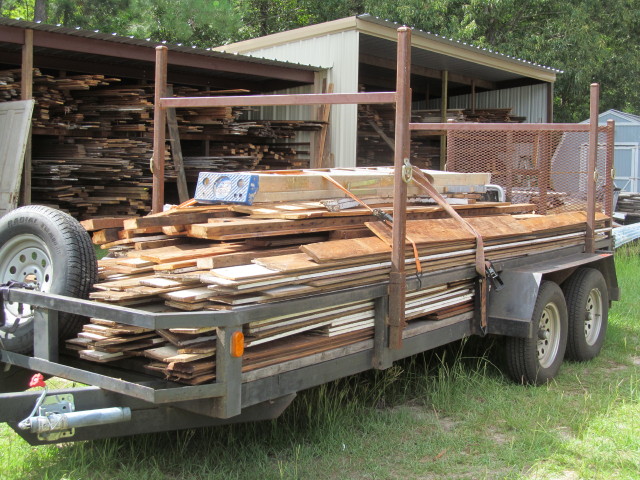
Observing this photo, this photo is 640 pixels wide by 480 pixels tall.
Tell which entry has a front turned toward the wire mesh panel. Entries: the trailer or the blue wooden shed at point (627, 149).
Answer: the blue wooden shed

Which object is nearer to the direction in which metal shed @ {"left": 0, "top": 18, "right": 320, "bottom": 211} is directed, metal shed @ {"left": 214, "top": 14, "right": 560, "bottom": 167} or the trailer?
the trailer

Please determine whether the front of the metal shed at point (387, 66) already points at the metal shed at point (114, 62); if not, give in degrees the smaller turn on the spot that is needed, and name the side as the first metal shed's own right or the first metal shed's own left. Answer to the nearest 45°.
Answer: approximately 90° to the first metal shed's own right

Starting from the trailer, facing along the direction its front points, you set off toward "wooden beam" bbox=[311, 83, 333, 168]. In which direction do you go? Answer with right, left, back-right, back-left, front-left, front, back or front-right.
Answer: back-right

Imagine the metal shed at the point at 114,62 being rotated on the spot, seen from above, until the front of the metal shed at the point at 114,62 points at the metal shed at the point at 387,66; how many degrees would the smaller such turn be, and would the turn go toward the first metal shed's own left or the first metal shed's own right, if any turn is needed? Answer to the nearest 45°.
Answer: approximately 90° to the first metal shed's own left

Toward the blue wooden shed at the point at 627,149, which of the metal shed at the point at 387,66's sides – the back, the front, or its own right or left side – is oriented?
left

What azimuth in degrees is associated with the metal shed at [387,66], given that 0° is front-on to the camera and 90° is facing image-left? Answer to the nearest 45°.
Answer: approximately 315°

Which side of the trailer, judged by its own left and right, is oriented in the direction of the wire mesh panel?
back

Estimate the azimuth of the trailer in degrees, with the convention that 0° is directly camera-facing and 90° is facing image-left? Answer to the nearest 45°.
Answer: approximately 45°
